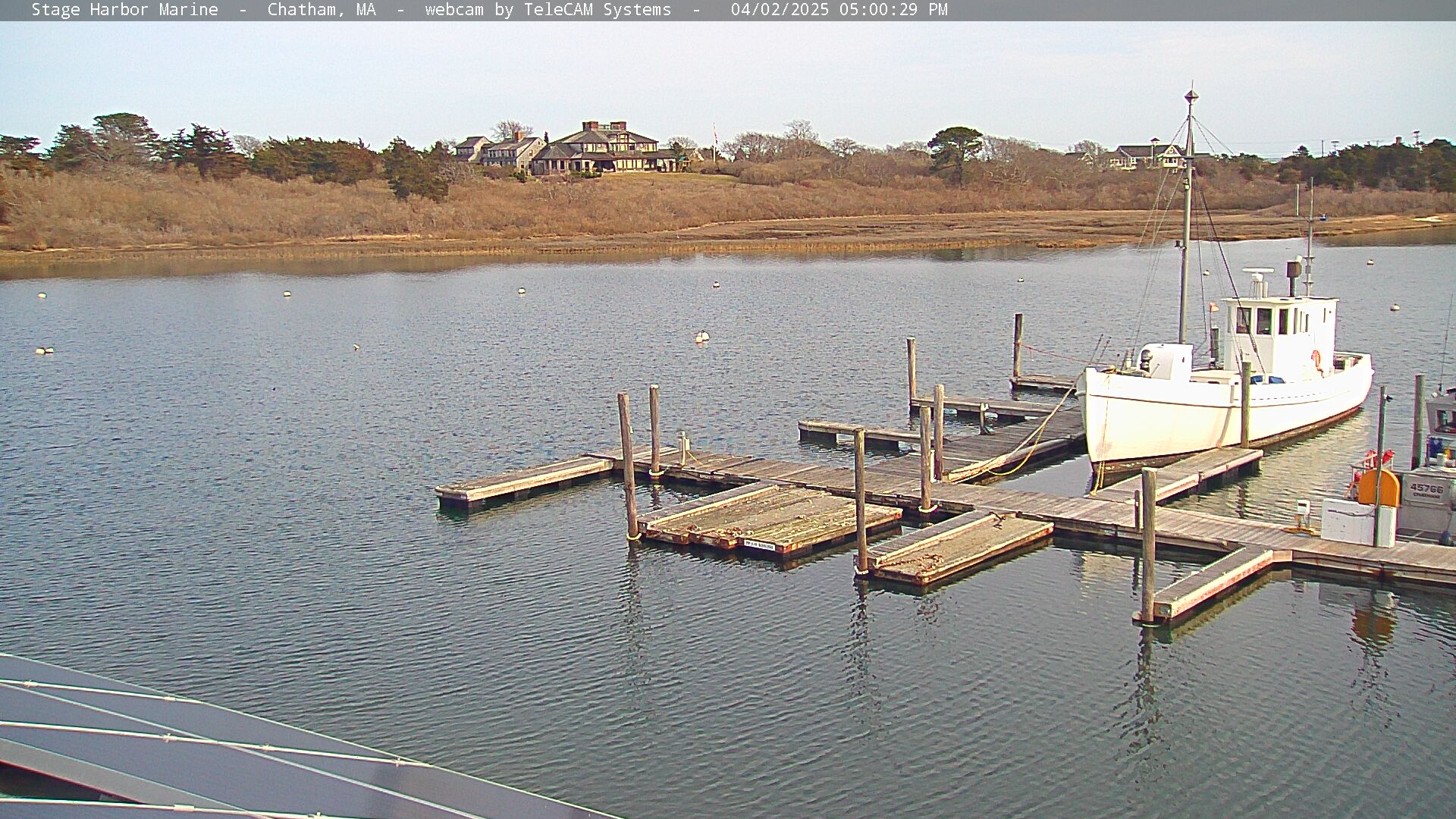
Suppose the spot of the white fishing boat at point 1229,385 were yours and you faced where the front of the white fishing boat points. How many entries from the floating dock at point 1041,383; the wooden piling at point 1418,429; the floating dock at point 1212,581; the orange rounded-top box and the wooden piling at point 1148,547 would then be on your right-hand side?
1

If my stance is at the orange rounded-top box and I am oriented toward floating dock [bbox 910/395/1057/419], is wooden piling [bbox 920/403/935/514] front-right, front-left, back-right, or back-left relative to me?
front-left

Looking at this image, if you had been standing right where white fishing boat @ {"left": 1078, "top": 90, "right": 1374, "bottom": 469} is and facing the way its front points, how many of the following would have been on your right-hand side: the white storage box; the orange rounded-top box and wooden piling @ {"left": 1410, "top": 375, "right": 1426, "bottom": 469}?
0

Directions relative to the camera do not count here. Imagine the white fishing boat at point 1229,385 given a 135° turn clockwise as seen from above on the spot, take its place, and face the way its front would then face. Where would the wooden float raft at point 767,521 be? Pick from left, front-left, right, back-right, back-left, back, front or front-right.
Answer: back-left

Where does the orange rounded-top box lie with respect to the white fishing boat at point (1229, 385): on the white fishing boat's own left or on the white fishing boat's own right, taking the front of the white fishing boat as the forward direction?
on the white fishing boat's own left

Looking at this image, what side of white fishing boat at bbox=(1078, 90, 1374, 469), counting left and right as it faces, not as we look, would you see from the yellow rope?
front

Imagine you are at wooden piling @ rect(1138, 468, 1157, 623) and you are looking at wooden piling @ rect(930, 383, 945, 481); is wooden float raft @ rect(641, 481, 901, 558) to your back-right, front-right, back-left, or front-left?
front-left

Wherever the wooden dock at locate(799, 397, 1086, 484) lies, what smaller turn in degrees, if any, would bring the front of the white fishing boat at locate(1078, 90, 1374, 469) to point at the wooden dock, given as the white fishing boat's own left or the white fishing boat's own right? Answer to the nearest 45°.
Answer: approximately 45° to the white fishing boat's own right

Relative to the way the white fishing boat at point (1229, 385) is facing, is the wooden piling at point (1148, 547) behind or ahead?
ahead

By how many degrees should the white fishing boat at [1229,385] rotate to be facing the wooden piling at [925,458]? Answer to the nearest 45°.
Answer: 0° — it already faces it

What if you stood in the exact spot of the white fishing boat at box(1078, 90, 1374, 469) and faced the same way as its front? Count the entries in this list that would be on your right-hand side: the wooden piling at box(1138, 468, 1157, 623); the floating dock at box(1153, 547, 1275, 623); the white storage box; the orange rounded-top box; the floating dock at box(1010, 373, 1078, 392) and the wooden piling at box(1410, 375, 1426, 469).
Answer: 1

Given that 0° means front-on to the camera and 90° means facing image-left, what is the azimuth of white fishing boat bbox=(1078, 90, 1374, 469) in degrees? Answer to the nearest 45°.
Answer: approximately 45°

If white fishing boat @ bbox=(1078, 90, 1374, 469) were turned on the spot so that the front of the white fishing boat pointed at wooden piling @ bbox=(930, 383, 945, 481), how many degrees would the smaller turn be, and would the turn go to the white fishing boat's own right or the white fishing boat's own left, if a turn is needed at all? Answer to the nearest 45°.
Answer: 0° — it already faces it

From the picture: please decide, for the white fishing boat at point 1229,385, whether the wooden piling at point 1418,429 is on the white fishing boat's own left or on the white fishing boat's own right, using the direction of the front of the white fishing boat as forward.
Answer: on the white fishing boat's own left
